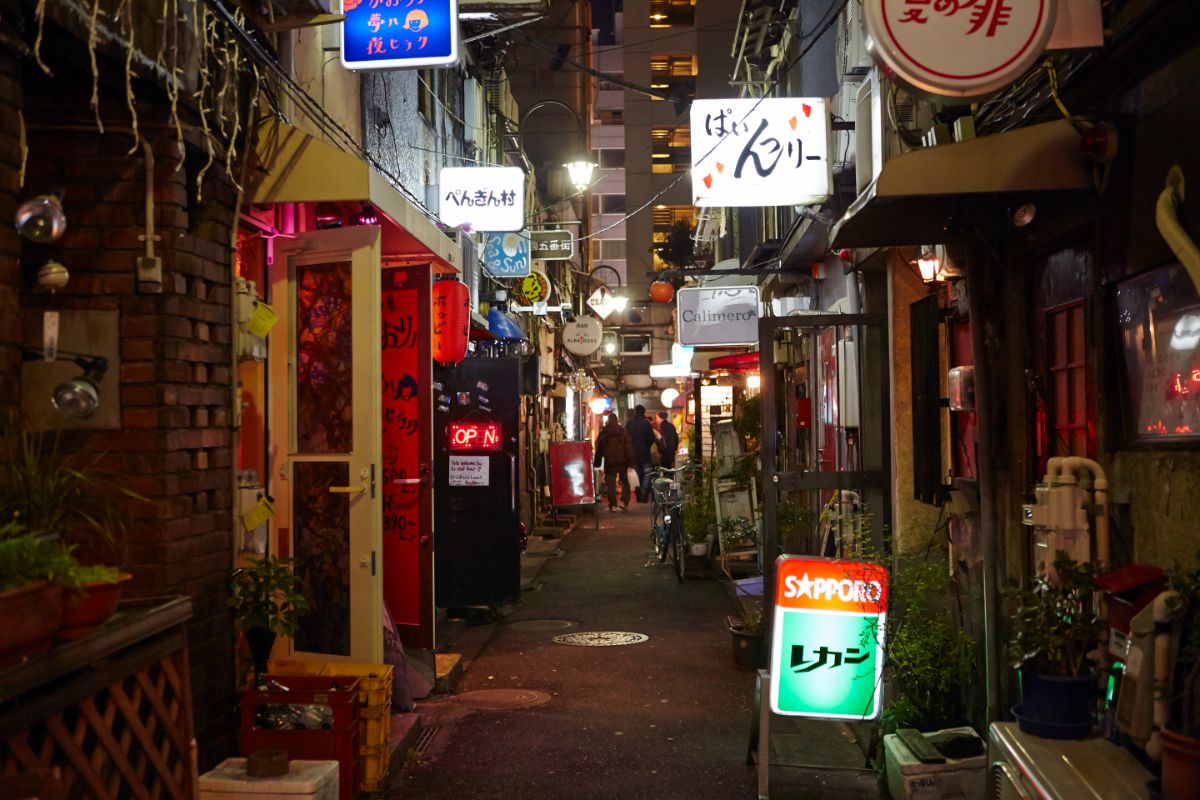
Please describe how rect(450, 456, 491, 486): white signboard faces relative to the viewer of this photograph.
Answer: facing the viewer

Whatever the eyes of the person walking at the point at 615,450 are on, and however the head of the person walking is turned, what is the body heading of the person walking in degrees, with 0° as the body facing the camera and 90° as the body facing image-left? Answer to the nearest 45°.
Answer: approximately 180°

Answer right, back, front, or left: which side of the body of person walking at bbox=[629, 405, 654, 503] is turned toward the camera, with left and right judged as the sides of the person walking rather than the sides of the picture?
back

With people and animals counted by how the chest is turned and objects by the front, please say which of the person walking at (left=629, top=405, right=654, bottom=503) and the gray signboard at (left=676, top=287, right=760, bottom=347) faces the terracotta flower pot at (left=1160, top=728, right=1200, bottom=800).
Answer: the gray signboard

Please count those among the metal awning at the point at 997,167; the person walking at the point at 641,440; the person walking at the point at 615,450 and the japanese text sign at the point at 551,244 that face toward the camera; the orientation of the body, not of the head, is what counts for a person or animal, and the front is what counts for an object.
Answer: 1

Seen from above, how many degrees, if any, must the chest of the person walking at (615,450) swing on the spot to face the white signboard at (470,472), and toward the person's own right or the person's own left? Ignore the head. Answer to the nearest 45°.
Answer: approximately 180°

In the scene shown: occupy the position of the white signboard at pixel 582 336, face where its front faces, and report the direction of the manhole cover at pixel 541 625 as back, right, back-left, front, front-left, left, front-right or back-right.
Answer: front

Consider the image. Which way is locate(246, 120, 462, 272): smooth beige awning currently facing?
to the viewer's right

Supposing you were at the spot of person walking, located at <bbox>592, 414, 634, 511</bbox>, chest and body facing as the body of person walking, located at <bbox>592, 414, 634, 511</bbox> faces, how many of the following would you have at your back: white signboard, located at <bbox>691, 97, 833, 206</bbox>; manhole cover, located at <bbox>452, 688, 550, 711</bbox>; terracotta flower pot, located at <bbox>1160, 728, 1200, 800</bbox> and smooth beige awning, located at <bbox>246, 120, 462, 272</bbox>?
4

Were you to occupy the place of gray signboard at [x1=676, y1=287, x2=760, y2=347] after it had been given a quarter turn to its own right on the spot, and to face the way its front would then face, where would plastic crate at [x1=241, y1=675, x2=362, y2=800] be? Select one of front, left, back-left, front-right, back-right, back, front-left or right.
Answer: left

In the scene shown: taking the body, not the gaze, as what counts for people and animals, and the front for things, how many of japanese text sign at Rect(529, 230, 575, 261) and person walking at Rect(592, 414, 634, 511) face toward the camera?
1

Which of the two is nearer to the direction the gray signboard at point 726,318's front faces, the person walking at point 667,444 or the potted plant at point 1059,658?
the potted plant

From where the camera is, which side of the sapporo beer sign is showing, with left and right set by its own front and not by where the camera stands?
front

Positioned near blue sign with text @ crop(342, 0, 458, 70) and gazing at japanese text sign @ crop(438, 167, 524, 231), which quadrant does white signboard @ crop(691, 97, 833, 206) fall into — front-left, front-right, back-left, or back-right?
front-right

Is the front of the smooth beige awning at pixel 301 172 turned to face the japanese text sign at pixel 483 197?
no

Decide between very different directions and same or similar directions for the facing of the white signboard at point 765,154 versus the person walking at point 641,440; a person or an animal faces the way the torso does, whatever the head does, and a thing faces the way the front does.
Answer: very different directions

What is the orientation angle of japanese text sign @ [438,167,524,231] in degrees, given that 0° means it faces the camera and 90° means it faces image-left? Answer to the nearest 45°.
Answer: approximately 0°

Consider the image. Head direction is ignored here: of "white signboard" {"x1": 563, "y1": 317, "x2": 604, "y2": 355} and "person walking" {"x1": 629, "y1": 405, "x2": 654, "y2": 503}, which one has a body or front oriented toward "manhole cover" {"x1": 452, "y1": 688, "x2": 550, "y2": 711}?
the white signboard
